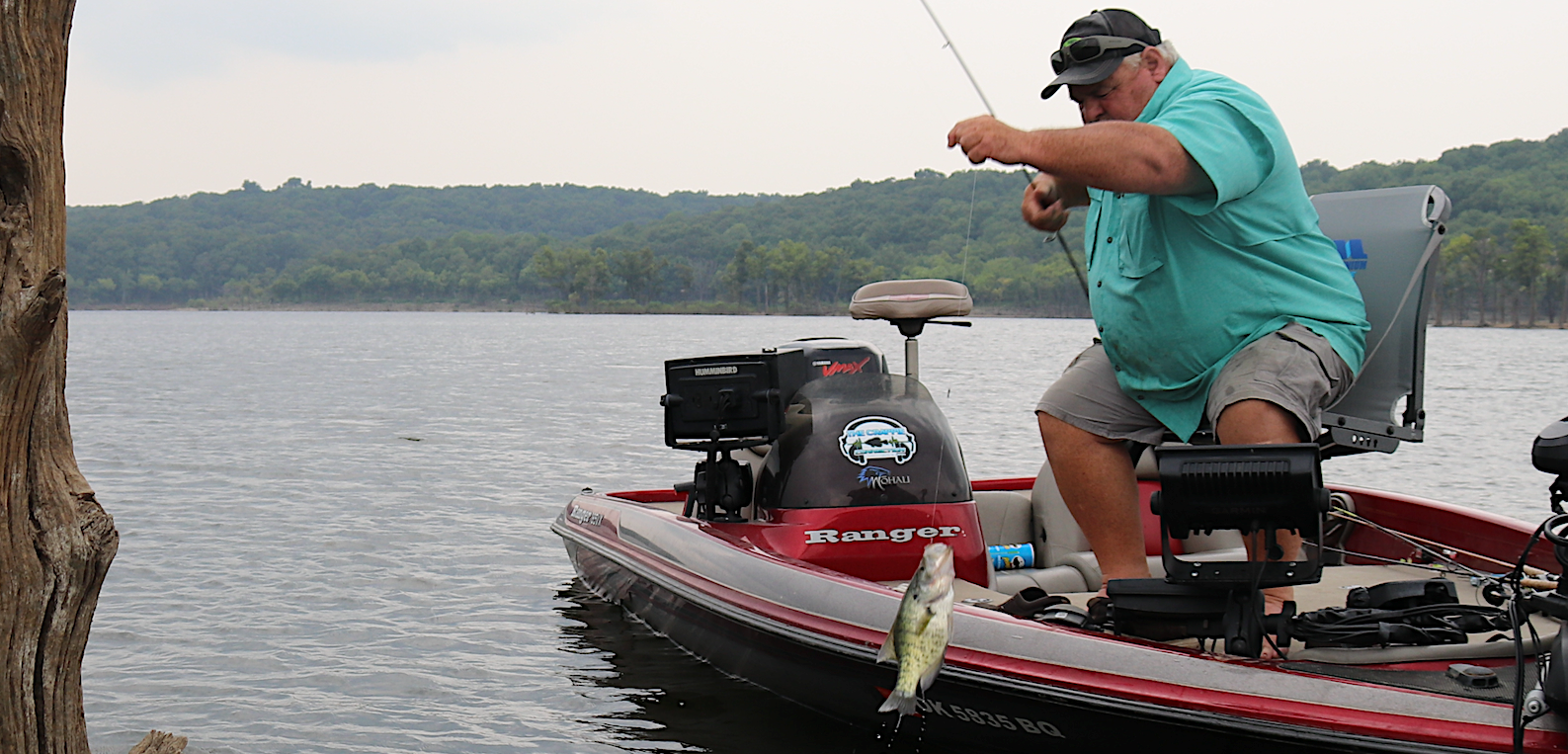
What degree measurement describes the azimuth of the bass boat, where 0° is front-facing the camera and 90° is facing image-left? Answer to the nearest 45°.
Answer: approximately 315°

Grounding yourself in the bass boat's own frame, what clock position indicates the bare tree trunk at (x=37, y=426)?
The bare tree trunk is roughly at 3 o'clock from the bass boat.
